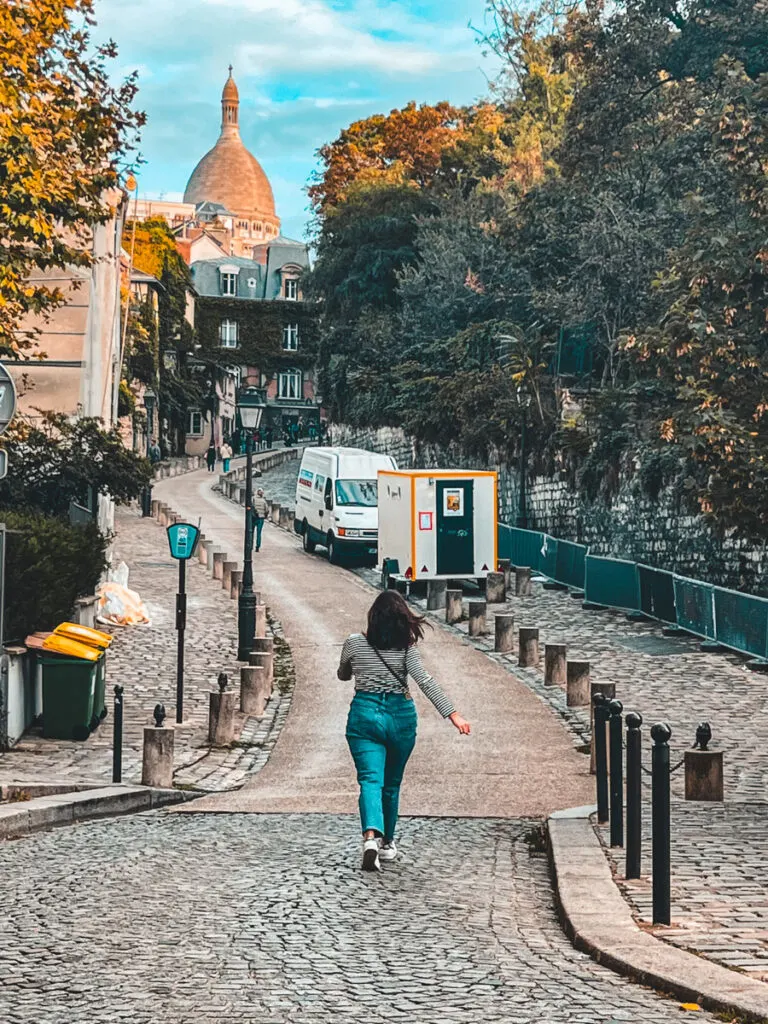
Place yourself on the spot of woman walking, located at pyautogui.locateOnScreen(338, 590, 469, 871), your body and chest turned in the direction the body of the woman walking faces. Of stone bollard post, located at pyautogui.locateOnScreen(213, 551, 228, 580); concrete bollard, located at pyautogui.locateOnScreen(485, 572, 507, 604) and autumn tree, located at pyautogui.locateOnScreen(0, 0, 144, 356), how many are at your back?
0

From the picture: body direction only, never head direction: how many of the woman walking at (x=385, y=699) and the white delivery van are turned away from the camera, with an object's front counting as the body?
1

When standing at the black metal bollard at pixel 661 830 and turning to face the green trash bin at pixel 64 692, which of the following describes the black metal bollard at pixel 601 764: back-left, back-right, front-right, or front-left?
front-right

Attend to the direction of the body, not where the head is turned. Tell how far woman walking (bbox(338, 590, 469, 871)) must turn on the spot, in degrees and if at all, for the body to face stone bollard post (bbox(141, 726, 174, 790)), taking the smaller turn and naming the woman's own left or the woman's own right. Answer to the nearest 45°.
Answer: approximately 45° to the woman's own left

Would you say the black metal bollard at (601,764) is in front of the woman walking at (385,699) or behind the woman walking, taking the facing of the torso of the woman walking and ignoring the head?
in front

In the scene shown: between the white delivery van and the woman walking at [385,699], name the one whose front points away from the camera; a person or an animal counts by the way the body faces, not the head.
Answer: the woman walking

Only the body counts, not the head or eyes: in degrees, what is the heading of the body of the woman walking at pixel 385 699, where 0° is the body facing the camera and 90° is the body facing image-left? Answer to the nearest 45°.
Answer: approximately 180°

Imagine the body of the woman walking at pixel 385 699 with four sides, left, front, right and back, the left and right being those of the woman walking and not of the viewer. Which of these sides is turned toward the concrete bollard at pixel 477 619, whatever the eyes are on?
front

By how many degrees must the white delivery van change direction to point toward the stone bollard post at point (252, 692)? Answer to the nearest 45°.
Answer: approximately 45° to its right

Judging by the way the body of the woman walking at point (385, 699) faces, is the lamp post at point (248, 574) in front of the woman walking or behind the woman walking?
in front

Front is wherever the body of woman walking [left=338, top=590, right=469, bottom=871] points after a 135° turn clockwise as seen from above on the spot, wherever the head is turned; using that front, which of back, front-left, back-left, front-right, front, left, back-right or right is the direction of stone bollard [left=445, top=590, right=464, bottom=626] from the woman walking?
back-left

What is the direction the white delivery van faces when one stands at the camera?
facing the viewer and to the right of the viewer

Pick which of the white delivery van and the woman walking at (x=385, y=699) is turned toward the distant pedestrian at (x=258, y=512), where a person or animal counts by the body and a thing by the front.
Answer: the woman walking

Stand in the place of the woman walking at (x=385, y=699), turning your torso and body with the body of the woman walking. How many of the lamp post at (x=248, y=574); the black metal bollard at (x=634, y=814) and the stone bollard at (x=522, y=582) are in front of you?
2

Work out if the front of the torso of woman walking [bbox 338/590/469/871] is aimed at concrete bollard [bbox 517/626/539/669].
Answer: yes
